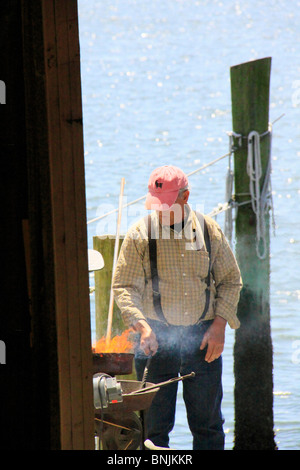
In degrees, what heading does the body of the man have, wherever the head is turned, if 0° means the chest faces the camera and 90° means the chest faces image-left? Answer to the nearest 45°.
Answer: approximately 0°

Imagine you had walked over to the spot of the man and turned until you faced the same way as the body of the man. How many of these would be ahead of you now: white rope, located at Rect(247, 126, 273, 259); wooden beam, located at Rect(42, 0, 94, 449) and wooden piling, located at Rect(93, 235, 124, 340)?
1

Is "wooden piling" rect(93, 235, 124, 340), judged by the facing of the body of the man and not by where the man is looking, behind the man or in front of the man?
behind

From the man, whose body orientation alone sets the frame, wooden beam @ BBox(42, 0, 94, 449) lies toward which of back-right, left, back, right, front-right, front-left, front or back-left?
front

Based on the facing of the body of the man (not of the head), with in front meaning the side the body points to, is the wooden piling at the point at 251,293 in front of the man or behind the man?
behind

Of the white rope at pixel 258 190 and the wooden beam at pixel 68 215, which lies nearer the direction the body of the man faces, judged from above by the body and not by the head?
the wooden beam

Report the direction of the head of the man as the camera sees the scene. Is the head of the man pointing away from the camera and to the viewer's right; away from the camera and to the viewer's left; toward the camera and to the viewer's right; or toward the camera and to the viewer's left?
toward the camera and to the viewer's left

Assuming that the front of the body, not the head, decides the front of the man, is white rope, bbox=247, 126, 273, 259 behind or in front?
behind

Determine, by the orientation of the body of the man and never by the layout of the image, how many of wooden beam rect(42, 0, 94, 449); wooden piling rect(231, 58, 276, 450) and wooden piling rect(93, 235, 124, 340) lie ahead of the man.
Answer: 1
